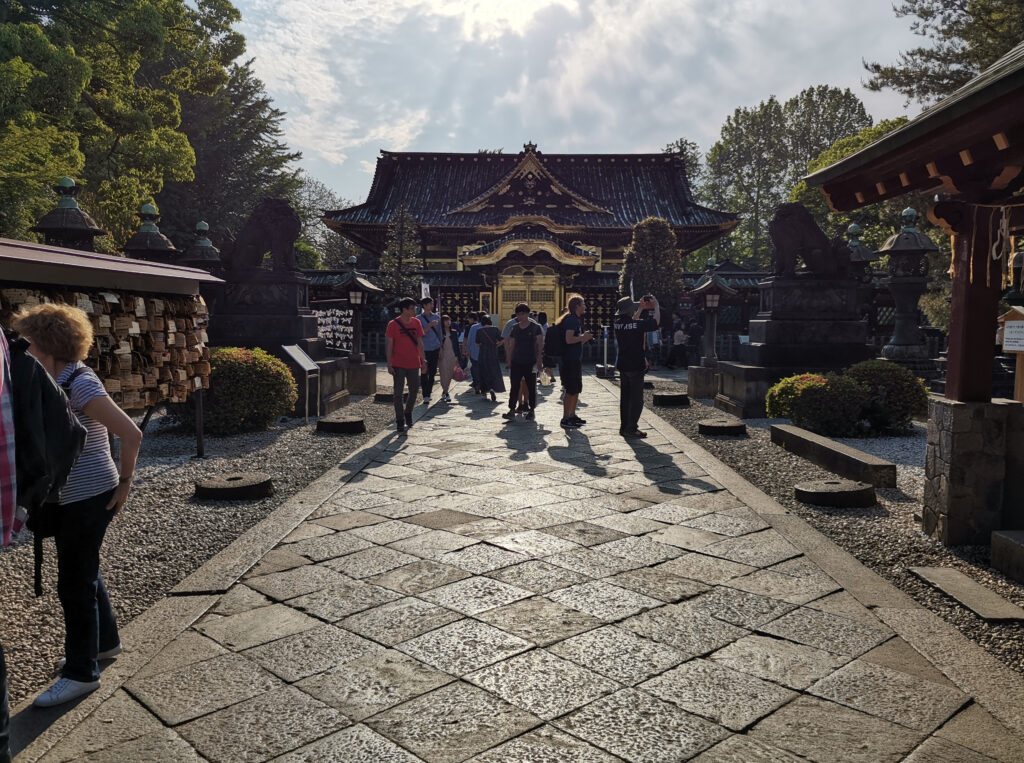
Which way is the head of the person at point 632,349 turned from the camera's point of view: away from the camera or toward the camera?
away from the camera

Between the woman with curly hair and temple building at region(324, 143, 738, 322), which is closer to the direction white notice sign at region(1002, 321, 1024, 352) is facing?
the woman with curly hair

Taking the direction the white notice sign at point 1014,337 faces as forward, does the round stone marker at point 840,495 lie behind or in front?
in front

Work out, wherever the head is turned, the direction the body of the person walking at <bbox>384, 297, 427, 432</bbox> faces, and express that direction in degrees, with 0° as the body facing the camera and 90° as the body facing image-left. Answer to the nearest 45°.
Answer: approximately 0°

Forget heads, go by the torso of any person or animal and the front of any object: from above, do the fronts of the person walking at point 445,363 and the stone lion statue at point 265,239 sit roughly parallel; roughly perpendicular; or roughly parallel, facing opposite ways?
roughly perpendicular

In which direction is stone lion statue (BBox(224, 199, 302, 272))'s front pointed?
to the viewer's right

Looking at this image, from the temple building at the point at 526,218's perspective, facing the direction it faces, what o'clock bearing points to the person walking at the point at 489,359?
The person walking is roughly at 12 o'clock from the temple building.

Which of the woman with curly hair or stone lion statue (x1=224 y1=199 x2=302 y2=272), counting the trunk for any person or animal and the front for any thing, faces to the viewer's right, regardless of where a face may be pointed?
the stone lion statue

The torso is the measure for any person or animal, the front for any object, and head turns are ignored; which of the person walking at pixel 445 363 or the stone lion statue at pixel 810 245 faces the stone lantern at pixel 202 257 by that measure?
the stone lion statue

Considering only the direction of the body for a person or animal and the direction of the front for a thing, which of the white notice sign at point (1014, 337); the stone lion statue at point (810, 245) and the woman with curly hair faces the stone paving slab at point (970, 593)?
the white notice sign

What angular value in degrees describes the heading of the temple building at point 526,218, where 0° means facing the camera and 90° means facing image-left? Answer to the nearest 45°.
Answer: approximately 0°

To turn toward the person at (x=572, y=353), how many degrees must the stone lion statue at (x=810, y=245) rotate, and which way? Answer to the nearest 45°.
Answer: approximately 45° to its left

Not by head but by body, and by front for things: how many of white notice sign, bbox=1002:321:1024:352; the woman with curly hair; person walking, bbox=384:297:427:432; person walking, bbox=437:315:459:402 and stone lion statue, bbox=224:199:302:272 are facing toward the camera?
3

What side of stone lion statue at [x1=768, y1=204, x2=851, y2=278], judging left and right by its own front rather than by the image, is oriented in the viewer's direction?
left
